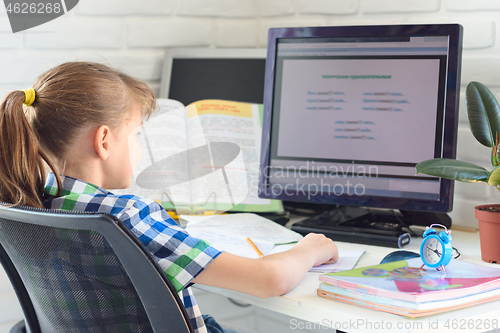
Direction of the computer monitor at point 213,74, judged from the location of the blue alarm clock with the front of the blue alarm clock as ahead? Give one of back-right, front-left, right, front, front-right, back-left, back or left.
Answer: right

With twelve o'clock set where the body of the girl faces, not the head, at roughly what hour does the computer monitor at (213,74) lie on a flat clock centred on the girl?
The computer monitor is roughly at 11 o'clock from the girl.

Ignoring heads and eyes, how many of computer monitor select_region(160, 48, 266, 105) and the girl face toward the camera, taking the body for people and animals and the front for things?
1

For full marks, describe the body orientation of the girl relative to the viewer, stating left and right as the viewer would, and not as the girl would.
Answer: facing away from the viewer and to the right of the viewer

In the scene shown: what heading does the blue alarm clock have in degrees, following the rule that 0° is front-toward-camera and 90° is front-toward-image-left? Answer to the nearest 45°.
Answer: approximately 45°

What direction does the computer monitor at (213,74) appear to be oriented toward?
toward the camera

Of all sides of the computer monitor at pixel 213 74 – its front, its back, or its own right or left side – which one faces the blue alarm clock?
front

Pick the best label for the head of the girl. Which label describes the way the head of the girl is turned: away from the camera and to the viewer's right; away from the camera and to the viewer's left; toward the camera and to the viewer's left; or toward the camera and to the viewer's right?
away from the camera and to the viewer's right
